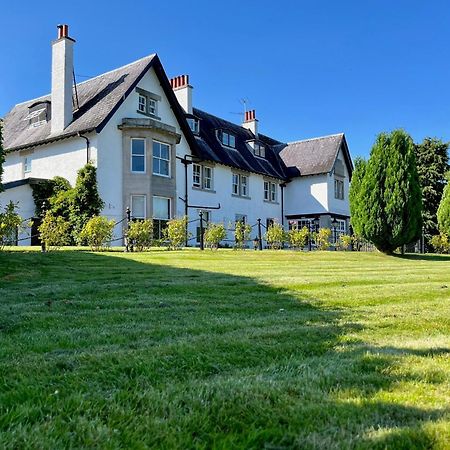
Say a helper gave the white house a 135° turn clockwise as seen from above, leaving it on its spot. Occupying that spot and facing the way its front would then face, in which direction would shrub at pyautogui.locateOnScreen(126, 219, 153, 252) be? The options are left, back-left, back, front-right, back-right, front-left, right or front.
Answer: left

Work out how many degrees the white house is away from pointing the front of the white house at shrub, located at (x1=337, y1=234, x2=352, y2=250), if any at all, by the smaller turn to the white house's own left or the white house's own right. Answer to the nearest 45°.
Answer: approximately 45° to the white house's own left

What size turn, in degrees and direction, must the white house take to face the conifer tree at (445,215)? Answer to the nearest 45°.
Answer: approximately 45° to its left

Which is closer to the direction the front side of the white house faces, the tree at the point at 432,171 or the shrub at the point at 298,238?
the shrub

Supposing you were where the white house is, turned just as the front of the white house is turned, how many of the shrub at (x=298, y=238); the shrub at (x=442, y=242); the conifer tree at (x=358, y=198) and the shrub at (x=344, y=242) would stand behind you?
0

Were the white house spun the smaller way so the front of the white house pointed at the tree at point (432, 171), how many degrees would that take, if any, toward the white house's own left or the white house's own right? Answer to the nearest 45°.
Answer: approximately 90° to the white house's own left

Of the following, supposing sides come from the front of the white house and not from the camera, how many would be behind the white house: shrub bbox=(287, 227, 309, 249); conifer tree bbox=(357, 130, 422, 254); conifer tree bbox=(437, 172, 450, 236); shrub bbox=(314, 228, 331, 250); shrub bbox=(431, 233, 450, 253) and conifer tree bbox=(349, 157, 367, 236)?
0

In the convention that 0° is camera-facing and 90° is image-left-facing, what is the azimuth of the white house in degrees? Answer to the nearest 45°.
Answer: approximately 315°

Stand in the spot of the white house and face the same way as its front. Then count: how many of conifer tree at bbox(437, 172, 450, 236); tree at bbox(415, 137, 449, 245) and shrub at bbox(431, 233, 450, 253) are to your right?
0

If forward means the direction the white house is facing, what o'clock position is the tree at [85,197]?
The tree is roughly at 3 o'clock from the white house.

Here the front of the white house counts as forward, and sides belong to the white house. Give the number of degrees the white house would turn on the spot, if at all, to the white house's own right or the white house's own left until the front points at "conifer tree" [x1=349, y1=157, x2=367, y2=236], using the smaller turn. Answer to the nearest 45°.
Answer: approximately 45° to the white house's own left

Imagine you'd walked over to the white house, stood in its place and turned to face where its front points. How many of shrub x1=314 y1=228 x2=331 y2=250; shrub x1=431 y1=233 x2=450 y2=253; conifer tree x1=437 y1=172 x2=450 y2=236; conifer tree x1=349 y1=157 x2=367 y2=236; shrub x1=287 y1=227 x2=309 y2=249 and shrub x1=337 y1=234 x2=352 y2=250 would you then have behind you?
0

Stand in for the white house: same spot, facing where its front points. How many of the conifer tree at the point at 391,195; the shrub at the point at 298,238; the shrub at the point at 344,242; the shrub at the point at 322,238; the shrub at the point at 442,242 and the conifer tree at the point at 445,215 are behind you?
0

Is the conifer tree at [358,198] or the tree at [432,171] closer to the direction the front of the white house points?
the conifer tree

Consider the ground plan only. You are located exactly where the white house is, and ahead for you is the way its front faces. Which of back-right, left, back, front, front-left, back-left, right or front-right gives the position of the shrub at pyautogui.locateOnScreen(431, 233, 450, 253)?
front-left

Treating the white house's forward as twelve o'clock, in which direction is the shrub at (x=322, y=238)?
The shrub is roughly at 11 o'clock from the white house.
